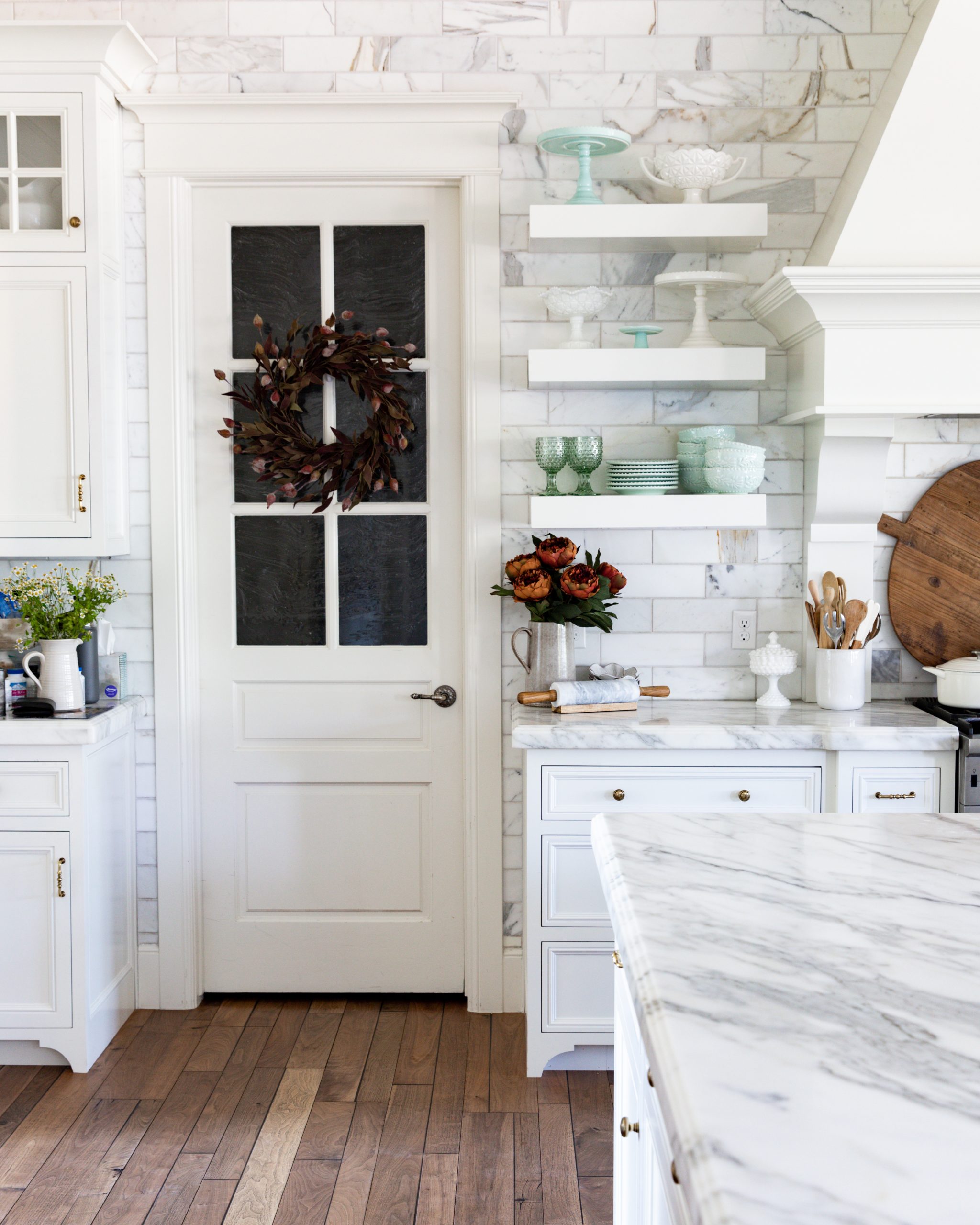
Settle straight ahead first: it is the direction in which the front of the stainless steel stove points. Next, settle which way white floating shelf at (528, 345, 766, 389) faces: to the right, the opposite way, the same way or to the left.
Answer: the same way

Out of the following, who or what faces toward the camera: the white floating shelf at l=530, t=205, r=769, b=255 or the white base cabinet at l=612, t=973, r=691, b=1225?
the white floating shelf

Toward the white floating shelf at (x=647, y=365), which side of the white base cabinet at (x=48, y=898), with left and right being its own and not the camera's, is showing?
left

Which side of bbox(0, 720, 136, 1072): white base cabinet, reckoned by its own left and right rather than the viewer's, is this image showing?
front

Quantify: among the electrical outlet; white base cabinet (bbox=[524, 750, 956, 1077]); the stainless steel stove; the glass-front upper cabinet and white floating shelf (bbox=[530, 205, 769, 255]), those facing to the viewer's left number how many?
0

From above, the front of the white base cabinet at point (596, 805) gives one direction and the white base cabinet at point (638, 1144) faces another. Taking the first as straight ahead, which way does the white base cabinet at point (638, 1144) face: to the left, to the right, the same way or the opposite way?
to the right

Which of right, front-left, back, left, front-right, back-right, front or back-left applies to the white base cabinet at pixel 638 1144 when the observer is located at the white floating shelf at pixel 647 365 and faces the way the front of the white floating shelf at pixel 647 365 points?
front

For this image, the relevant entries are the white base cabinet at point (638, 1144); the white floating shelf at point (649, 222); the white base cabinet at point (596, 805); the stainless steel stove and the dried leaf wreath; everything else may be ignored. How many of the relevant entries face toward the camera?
4

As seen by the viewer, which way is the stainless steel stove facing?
toward the camera

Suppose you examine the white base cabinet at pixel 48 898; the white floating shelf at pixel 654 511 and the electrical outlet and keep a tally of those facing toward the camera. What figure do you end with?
3

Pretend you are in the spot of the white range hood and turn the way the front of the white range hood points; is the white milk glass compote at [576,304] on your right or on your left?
on your right

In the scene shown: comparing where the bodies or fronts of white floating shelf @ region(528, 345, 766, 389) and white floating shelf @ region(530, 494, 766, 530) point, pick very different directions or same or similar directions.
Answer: same or similar directions

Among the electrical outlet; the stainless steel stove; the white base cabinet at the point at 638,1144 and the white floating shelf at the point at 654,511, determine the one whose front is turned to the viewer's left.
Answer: the white base cabinet

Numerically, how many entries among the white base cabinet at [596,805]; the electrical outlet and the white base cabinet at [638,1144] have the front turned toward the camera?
2

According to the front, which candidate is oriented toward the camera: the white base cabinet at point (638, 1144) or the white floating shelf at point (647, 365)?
the white floating shelf

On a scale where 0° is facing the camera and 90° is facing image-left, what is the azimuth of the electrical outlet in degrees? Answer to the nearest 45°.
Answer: approximately 0°

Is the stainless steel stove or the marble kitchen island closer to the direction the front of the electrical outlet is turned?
the marble kitchen island
